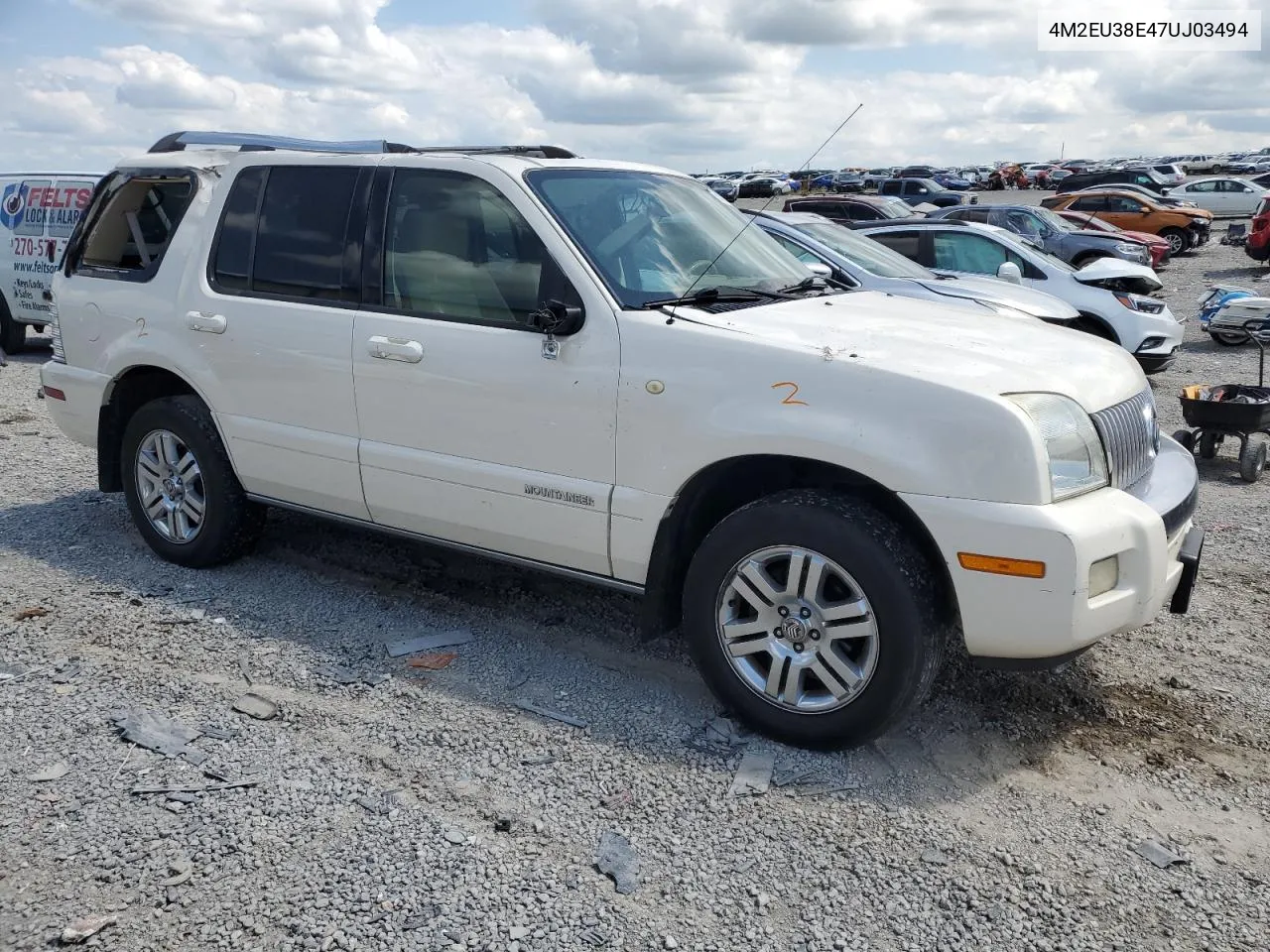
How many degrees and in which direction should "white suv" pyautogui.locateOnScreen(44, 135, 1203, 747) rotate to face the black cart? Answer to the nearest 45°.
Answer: approximately 90° to its left

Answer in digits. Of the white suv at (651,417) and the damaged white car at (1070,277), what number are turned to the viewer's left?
0

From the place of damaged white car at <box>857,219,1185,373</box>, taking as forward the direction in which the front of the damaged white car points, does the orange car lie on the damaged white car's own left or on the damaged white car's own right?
on the damaged white car's own left

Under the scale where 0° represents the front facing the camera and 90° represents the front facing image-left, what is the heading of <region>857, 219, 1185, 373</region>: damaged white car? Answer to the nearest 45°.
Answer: approximately 315°

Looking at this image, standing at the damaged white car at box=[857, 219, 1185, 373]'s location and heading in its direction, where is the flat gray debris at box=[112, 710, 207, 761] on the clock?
The flat gray debris is roughly at 2 o'clock from the damaged white car.

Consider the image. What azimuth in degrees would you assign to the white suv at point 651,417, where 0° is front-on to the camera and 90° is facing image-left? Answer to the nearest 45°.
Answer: approximately 315°

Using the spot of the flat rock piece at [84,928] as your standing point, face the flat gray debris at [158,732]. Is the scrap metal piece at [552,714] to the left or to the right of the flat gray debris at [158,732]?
right
